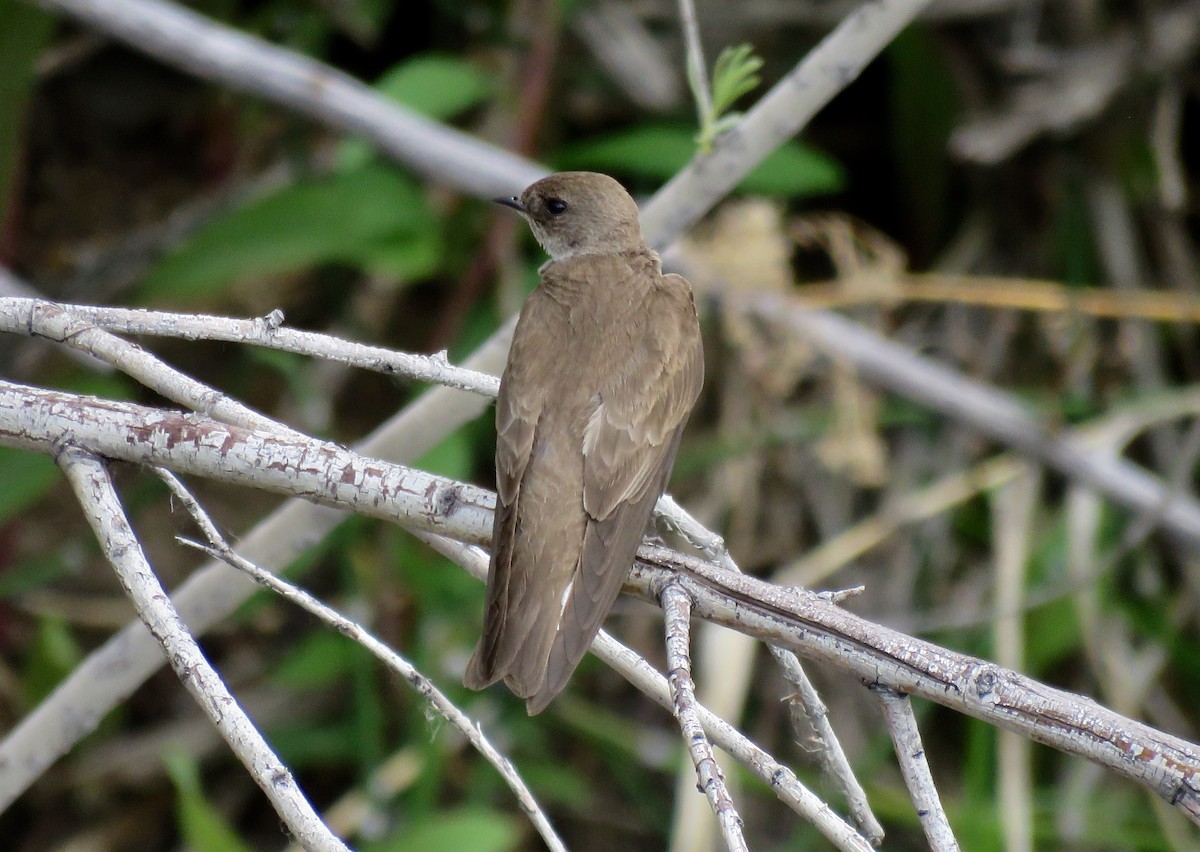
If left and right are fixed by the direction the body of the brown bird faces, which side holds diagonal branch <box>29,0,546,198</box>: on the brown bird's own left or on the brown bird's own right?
on the brown bird's own left

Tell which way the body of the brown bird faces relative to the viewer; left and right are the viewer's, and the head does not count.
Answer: facing away from the viewer

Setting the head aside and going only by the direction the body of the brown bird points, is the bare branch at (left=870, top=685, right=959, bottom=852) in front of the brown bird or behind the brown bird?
behind

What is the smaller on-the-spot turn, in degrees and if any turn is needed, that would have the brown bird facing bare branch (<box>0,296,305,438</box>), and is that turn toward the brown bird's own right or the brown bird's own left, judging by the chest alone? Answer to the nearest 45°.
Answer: approximately 135° to the brown bird's own left
